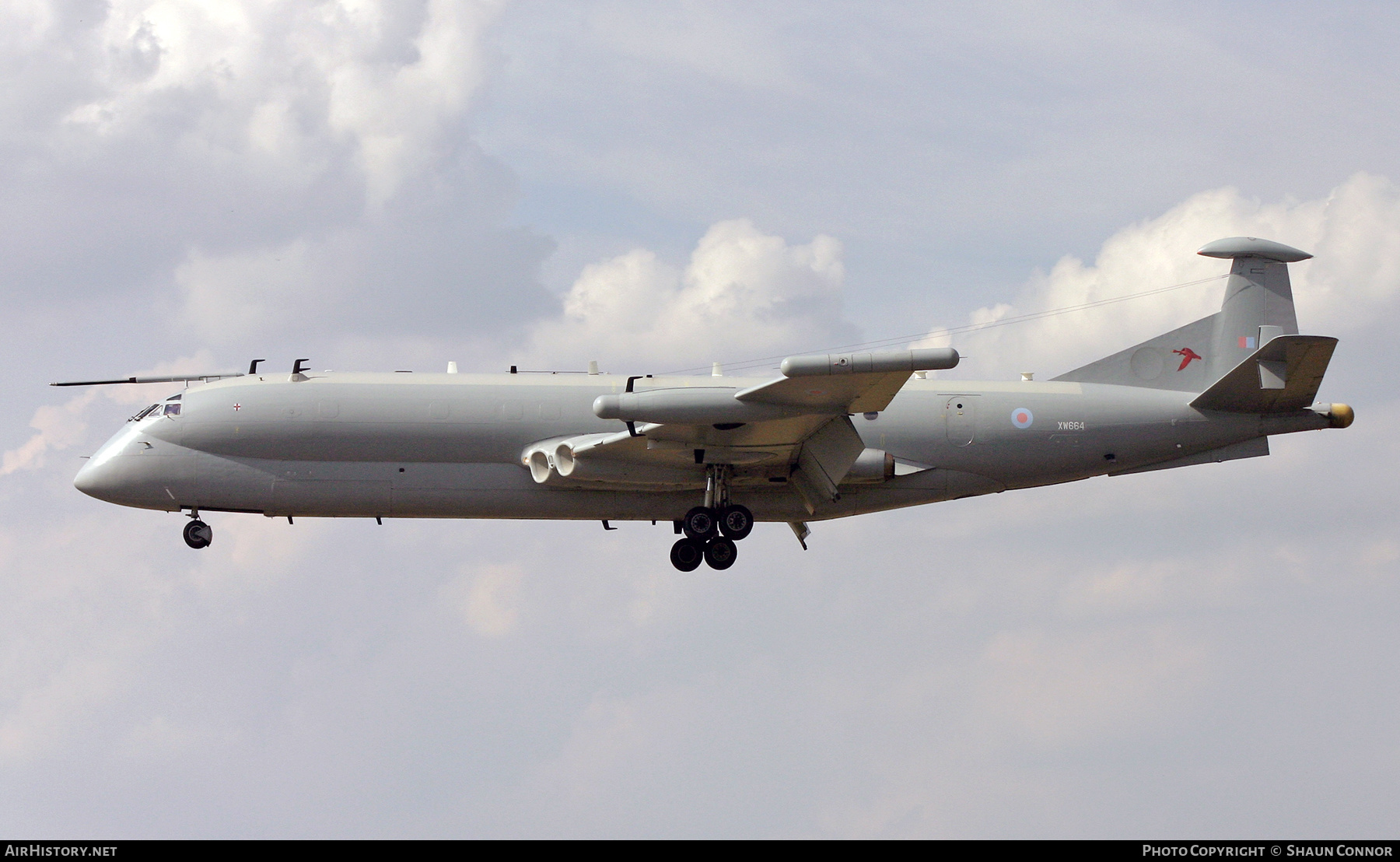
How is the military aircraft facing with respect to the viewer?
to the viewer's left
